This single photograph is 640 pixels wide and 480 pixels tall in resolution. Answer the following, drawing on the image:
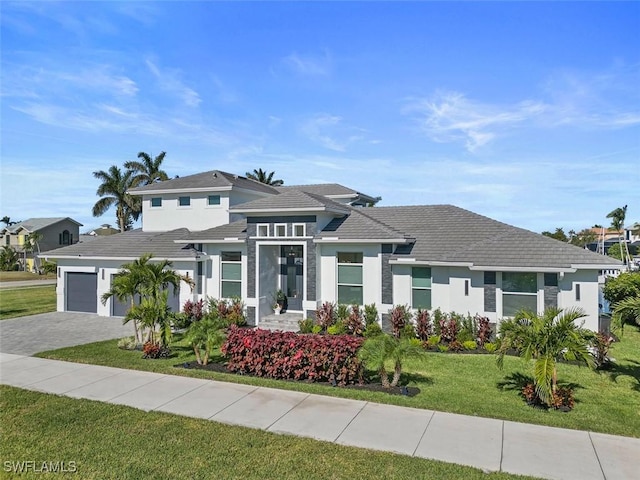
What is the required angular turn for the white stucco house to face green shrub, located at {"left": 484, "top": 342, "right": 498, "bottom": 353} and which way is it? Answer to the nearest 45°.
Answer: approximately 45° to its left

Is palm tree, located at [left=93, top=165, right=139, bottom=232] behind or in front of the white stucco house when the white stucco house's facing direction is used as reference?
behind

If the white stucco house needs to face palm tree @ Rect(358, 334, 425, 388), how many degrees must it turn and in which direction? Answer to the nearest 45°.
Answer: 0° — it already faces it

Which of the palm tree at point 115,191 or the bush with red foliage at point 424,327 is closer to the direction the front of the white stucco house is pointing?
the bush with red foliage

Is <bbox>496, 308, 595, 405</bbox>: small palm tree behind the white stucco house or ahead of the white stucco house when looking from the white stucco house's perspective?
ahead

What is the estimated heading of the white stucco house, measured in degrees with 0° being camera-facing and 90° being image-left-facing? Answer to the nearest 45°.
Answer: approximately 0°
